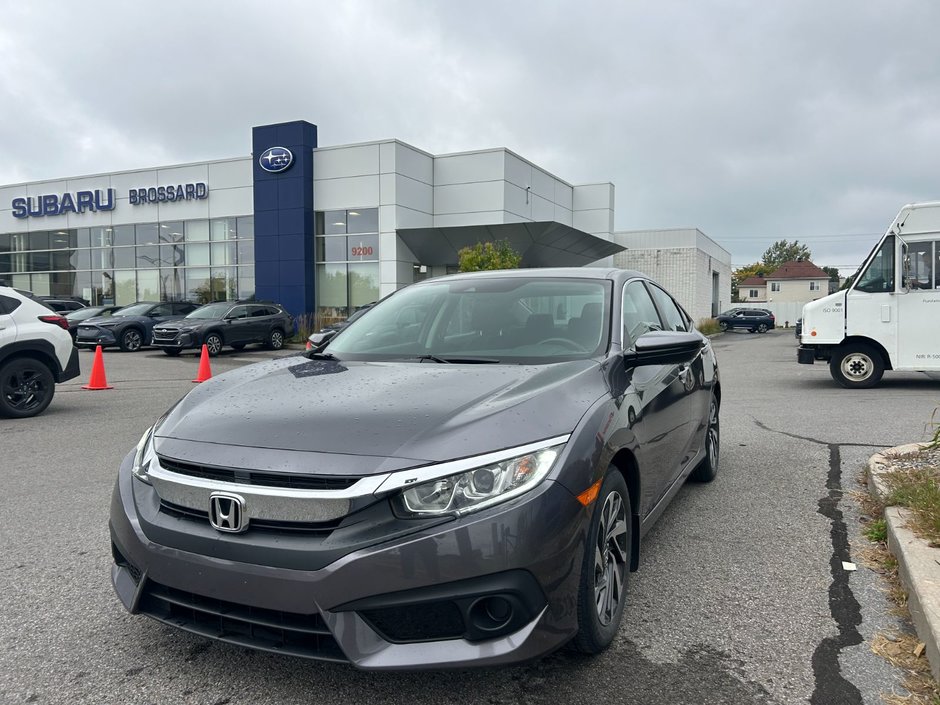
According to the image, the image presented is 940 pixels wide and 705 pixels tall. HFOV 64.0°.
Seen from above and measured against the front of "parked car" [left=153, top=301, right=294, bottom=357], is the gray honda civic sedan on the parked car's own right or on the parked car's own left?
on the parked car's own left

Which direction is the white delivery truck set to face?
to the viewer's left

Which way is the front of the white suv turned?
to the viewer's left

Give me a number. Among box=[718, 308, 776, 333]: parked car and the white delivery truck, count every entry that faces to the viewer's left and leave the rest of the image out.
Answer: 2

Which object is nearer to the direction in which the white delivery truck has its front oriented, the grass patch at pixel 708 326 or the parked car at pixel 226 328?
the parked car

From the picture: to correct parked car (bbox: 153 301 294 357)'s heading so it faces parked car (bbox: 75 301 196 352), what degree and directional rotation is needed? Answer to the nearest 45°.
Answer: approximately 90° to its right

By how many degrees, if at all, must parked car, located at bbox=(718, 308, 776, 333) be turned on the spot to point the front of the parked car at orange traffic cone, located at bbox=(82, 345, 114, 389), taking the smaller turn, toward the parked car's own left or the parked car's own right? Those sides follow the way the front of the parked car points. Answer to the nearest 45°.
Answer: approximately 90° to the parked car's own left

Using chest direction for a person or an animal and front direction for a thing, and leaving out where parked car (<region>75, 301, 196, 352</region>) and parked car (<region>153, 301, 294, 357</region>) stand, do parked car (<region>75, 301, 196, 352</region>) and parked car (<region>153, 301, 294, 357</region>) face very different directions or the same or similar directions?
same or similar directions

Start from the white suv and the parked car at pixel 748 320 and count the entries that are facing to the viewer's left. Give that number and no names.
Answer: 2

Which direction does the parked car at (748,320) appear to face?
to the viewer's left

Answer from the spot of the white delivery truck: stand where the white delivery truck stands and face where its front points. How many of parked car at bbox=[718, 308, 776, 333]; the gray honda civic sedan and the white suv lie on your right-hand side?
1

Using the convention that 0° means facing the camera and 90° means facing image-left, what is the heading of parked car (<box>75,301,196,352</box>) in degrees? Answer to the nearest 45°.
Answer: approximately 45°

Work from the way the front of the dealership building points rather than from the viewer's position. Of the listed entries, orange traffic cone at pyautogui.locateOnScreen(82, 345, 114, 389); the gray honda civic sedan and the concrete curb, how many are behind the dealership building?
0

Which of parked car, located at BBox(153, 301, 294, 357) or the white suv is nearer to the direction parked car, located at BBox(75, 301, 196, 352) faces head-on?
the white suv
